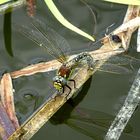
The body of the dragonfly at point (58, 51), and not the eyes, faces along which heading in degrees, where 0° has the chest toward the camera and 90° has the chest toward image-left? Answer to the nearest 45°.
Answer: approximately 45°
